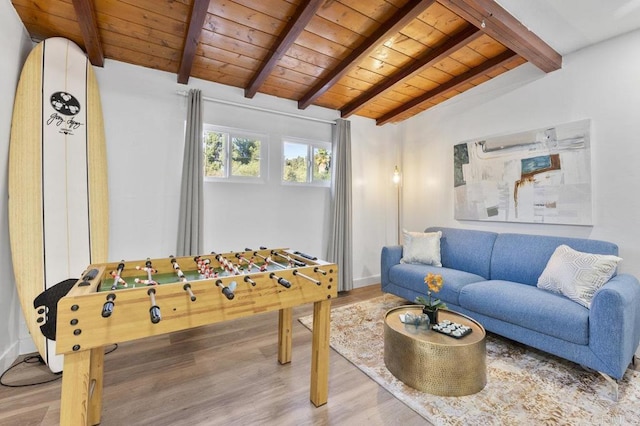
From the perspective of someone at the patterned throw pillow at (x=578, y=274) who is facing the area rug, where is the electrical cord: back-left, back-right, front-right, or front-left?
front-right

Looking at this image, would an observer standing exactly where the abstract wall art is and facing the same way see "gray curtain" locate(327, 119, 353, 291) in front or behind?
in front

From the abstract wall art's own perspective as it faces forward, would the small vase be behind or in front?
in front

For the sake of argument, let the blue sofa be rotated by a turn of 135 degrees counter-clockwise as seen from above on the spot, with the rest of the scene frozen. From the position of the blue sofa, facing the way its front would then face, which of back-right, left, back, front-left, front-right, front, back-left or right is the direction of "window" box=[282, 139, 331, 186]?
back

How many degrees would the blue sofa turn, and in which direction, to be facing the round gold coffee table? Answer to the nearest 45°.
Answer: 0° — it already faces it

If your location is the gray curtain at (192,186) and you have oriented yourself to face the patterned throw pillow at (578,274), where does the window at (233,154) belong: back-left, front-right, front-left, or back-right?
front-left

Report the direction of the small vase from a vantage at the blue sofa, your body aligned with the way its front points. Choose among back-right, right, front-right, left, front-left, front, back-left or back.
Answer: front

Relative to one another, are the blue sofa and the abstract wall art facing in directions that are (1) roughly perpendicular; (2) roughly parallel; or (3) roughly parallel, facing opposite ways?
roughly parallel

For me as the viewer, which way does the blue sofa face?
facing the viewer and to the left of the viewer

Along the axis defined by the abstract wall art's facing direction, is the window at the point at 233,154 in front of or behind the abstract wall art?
in front

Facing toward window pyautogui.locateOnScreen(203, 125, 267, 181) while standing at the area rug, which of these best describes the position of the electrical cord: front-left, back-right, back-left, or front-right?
front-left

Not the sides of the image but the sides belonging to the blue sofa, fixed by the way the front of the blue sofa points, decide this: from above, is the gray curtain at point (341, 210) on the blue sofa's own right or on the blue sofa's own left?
on the blue sofa's own right

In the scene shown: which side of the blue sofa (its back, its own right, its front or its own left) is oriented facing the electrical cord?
front

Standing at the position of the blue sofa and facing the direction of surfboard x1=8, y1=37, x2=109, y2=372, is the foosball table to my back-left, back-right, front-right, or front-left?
front-left

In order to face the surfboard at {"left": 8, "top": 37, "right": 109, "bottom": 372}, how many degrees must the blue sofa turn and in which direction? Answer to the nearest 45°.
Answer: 0° — it already faces it

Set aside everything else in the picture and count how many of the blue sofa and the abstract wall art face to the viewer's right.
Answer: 0
